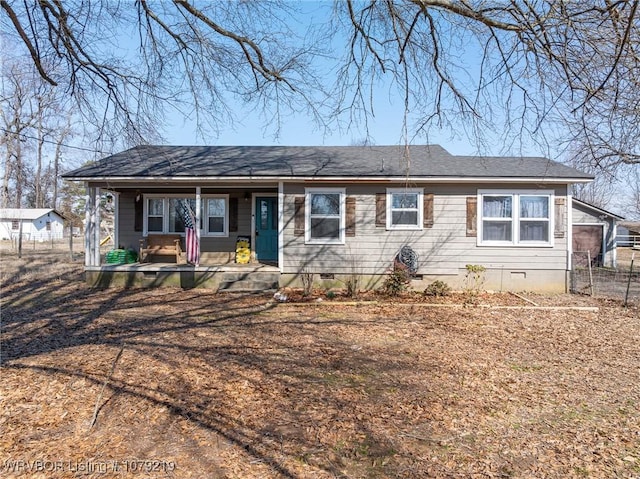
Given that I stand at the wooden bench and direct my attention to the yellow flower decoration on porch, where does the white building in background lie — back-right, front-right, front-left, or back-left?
back-left

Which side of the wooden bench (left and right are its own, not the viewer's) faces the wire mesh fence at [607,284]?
left

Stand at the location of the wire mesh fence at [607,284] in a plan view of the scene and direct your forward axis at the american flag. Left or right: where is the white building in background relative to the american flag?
right

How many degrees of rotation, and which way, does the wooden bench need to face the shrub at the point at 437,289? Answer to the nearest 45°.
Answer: approximately 45° to its left

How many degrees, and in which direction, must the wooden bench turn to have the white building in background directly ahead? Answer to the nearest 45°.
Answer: approximately 180°

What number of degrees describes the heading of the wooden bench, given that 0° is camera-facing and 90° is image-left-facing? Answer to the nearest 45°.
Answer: approximately 0°

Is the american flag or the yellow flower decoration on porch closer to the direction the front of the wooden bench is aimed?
the american flag

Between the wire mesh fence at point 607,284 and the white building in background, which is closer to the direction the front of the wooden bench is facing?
the wire mesh fence

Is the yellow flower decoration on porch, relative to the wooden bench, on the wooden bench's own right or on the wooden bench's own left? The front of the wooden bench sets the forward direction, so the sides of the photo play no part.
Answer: on the wooden bench's own left
